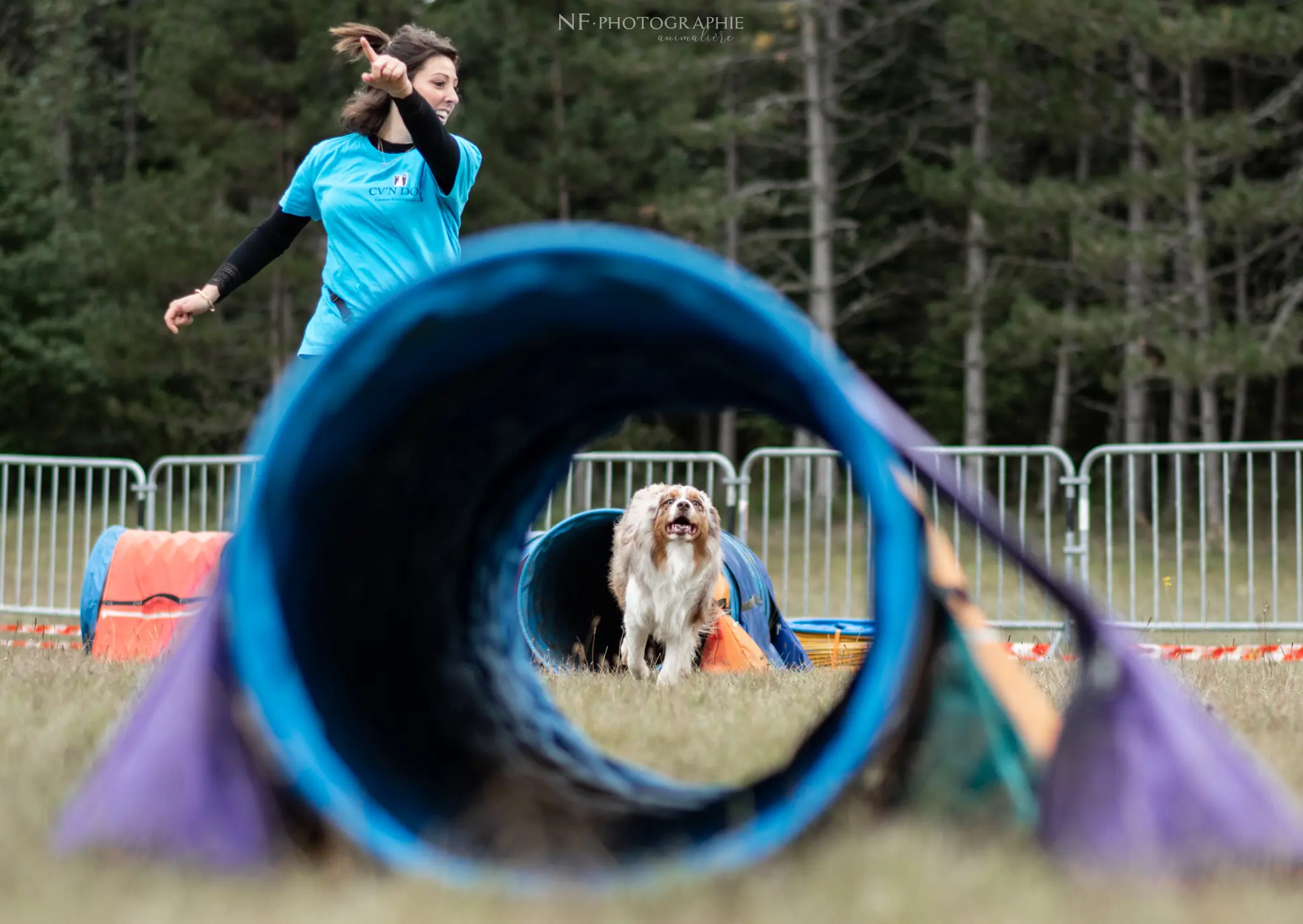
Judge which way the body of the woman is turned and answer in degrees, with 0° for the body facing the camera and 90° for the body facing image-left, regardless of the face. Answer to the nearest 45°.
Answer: approximately 315°

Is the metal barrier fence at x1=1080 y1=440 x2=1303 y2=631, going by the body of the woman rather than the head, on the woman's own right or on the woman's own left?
on the woman's own left

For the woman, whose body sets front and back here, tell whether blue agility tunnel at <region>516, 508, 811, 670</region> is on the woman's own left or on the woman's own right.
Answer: on the woman's own left

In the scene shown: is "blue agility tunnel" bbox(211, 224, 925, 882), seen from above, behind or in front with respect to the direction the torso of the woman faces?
in front

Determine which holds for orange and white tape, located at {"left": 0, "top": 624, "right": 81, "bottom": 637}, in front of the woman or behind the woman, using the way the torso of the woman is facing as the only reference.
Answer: behind

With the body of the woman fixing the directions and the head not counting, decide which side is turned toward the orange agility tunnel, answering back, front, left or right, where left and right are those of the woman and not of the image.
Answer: back

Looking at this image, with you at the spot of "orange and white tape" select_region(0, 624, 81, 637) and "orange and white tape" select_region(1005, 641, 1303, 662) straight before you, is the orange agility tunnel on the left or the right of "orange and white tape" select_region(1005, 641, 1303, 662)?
right
